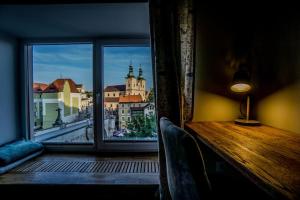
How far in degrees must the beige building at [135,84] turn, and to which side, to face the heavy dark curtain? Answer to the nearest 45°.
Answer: approximately 45° to its right

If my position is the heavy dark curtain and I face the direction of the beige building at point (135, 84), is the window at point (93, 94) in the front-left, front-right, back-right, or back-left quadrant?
front-left

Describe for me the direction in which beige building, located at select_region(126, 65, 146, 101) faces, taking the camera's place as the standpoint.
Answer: facing the viewer and to the right of the viewer
